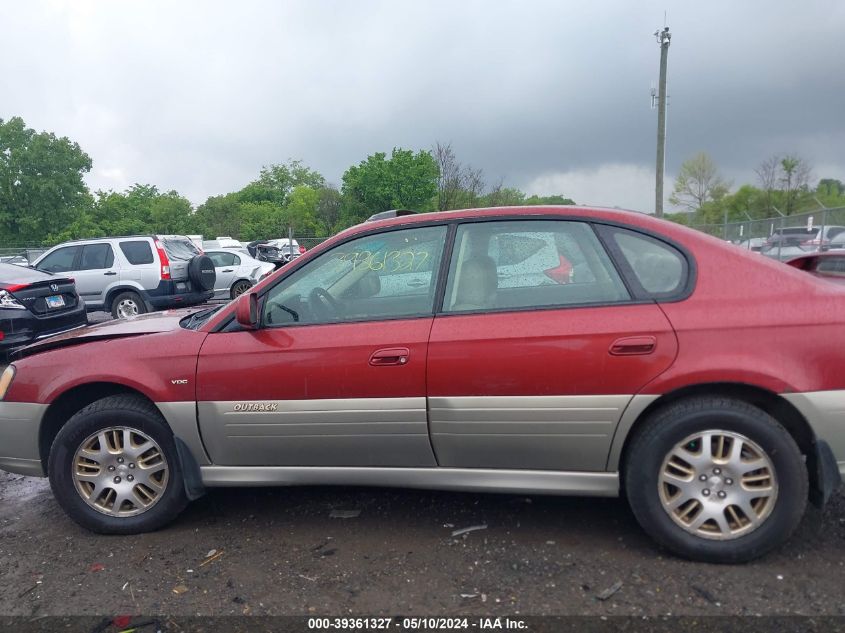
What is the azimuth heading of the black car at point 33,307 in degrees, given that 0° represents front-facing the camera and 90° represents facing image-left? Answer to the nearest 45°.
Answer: approximately 135°

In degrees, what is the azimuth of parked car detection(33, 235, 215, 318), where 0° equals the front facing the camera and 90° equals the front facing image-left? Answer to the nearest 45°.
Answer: approximately 135°

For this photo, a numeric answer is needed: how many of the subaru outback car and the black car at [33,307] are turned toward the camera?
0

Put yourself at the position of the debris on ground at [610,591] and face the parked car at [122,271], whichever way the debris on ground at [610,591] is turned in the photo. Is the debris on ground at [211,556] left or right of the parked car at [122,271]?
left

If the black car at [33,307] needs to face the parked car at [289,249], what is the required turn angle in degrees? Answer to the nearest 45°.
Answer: approximately 90° to its right

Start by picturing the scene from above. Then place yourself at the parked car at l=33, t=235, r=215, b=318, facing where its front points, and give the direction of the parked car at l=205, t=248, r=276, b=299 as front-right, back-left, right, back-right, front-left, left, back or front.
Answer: right

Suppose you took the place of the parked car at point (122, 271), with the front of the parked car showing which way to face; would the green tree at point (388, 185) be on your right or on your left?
on your right

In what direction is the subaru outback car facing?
to the viewer's left

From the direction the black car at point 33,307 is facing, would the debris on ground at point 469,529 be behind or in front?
behind

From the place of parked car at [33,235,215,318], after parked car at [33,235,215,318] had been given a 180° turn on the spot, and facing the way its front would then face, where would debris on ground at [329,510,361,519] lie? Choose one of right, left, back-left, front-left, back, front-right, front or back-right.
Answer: front-right

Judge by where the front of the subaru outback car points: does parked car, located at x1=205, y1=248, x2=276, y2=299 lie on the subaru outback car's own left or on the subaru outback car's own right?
on the subaru outback car's own right
